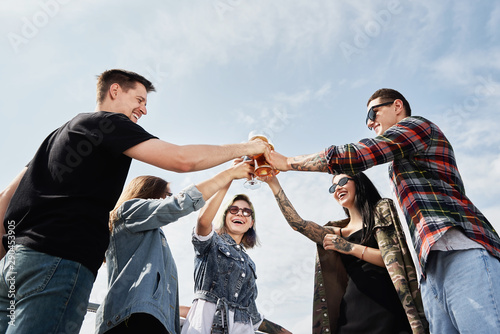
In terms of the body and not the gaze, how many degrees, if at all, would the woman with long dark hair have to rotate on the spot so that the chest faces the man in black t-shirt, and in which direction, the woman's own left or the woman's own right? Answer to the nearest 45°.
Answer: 0° — they already face them

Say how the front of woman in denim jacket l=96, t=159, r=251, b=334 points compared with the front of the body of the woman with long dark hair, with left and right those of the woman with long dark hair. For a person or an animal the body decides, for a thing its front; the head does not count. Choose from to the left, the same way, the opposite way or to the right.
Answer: the opposite way

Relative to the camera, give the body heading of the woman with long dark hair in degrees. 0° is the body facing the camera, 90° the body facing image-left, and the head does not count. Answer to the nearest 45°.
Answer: approximately 45°

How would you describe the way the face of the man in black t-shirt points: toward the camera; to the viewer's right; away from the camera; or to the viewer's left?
to the viewer's right

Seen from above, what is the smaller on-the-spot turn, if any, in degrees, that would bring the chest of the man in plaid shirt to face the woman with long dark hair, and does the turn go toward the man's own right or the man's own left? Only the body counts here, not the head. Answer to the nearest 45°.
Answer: approximately 45° to the man's own right

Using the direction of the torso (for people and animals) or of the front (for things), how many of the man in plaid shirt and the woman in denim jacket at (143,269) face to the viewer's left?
1

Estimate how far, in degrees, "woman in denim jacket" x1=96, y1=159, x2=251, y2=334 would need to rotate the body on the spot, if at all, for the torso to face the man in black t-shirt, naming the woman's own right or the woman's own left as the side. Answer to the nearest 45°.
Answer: approximately 135° to the woman's own right

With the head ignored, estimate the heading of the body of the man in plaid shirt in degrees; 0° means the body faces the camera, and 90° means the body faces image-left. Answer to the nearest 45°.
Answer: approximately 90°

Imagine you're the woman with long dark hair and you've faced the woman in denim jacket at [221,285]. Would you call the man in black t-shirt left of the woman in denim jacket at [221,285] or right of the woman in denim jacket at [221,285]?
left

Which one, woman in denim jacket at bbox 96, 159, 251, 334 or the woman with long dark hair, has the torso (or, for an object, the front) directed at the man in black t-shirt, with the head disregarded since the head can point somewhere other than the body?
the woman with long dark hair

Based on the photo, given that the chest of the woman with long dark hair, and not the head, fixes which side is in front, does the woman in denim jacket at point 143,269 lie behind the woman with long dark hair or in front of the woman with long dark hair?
in front

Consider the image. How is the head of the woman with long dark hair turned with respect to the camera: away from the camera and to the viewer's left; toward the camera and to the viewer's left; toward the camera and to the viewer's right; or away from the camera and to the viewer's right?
toward the camera and to the viewer's left

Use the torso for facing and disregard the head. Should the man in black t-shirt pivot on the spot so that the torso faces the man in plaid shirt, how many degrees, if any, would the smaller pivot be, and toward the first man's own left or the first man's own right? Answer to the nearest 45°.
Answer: approximately 45° to the first man's own right

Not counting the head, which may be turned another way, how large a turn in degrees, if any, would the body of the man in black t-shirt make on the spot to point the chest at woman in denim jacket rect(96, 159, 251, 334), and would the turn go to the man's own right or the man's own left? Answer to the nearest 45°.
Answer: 0° — they already face them

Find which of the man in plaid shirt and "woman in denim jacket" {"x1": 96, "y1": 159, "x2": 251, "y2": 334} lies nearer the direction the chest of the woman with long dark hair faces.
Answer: the woman in denim jacket

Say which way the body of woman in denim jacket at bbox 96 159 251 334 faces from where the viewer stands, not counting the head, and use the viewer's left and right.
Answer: facing to the right of the viewer

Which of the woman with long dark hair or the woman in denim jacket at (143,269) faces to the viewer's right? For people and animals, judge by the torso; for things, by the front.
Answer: the woman in denim jacket

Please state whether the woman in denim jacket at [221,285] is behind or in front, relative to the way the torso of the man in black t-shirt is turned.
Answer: in front
